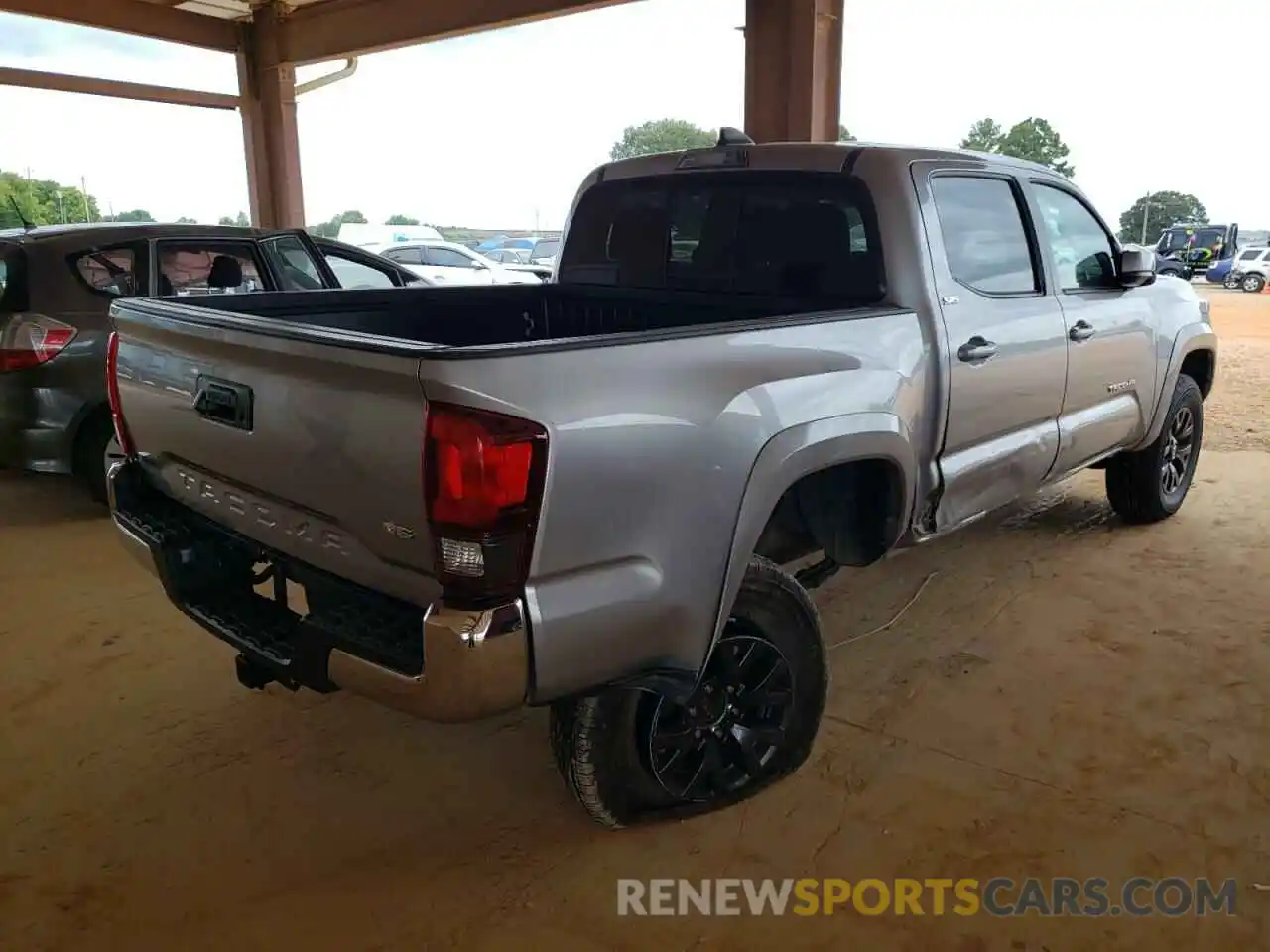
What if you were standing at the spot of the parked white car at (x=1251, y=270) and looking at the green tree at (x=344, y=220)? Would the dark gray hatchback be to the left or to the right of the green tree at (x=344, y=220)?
left

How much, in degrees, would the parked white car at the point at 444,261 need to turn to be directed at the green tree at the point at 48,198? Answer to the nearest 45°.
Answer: approximately 180°

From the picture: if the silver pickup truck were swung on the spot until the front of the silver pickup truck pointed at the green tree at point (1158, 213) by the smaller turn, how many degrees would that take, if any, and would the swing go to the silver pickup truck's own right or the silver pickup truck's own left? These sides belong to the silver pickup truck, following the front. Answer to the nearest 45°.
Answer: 0° — it already faces it

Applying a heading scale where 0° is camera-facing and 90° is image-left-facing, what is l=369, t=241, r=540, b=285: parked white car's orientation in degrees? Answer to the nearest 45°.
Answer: approximately 270°

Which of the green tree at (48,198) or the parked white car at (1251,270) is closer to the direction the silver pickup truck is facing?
the parked white car

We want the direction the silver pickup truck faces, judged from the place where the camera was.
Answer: facing away from the viewer and to the right of the viewer

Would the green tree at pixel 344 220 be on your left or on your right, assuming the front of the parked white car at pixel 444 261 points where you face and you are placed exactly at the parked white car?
on your left

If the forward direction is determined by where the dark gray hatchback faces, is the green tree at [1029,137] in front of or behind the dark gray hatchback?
in front

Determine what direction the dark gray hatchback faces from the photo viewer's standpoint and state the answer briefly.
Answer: facing away from the viewer and to the right of the viewer

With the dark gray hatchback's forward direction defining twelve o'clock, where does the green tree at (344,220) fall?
The green tree is roughly at 11 o'clock from the dark gray hatchback.

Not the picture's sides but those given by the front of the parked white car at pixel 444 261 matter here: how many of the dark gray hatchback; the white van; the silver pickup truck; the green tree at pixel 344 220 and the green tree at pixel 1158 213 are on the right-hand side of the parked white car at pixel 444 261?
2
